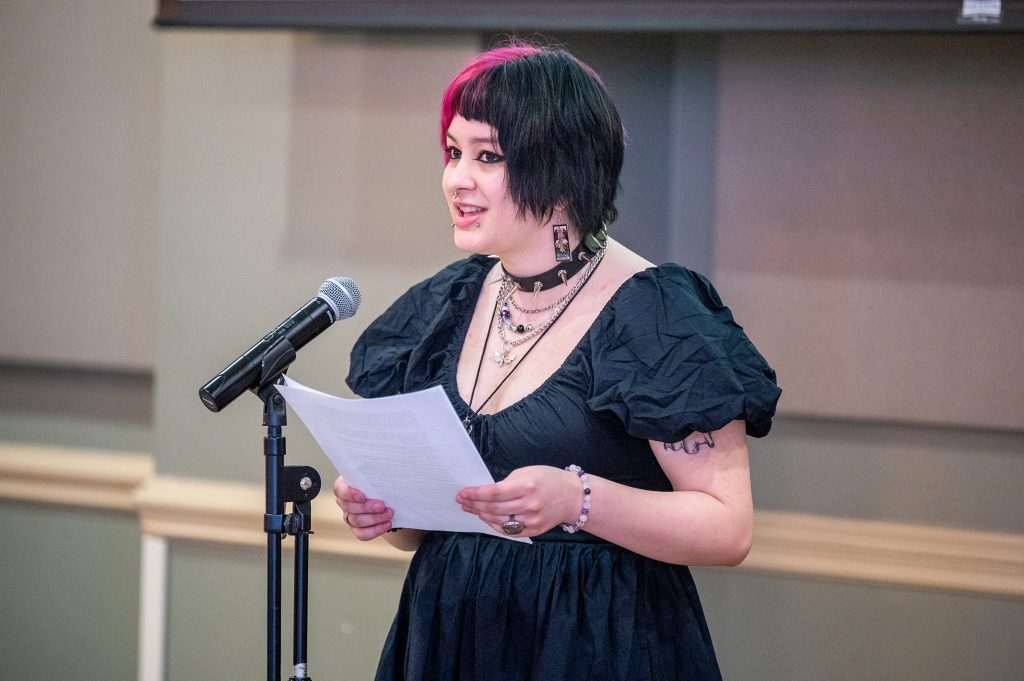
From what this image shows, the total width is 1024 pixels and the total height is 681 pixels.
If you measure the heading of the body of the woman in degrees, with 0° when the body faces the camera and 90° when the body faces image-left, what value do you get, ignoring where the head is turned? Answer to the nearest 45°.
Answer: approximately 45°
